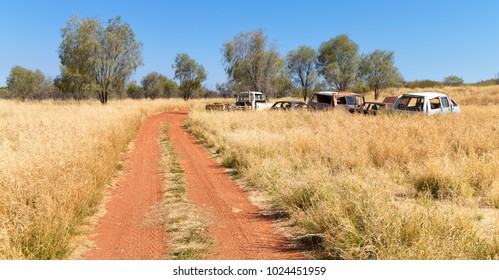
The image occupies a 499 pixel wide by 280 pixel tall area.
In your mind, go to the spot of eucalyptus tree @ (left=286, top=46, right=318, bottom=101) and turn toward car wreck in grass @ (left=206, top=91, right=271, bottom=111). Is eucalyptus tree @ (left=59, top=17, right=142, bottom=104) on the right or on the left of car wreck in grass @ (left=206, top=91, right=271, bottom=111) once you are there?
right

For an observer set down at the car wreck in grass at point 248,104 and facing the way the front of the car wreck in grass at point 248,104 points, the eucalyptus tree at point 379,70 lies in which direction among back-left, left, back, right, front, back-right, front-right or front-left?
front-left

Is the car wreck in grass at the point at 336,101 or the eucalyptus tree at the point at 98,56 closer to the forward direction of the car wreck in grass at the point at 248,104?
the car wreck in grass

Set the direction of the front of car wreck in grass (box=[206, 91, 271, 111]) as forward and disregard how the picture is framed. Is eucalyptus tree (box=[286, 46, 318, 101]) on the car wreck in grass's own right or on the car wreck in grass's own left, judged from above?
on the car wreck in grass's own left

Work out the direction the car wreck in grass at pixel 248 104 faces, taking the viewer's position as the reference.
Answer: facing to the right of the viewer

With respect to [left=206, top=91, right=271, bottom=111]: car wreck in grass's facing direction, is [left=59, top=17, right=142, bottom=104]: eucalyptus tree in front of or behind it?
behind

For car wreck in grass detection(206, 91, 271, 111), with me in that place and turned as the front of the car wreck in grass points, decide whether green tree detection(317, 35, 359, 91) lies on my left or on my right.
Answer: on my left

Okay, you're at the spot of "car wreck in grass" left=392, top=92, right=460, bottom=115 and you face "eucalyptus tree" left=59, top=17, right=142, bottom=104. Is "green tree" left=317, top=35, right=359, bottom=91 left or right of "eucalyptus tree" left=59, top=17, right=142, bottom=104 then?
right

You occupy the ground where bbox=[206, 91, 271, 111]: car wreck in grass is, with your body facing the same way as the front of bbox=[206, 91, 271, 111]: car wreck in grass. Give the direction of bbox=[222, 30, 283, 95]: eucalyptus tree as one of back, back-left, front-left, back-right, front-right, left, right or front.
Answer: left
